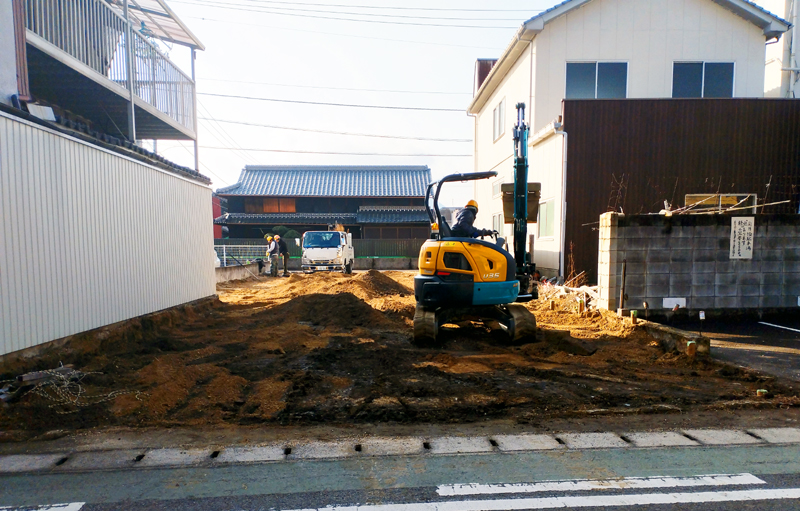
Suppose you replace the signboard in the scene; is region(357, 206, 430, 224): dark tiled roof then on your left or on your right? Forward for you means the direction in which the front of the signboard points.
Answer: on your right

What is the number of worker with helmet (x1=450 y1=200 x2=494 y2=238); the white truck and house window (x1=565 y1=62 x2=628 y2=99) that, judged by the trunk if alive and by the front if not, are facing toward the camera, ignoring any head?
2

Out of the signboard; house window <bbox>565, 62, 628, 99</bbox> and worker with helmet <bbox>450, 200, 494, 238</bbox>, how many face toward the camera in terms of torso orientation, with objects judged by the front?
2

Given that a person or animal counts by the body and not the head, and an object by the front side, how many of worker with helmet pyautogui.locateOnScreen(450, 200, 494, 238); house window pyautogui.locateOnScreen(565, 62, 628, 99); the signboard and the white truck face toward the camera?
3

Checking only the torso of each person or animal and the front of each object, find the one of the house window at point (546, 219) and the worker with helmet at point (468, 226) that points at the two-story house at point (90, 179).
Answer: the house window

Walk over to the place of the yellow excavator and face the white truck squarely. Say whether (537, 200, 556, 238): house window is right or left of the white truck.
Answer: right

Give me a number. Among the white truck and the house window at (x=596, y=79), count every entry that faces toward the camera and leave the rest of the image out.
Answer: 2

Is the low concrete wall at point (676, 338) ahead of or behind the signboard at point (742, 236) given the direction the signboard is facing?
ahead

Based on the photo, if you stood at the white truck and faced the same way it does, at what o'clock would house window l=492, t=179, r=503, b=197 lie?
The house window is roughly at 10 o'clock from the white truck.
